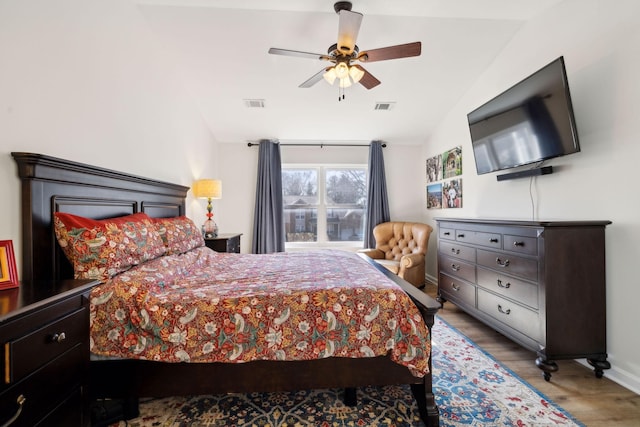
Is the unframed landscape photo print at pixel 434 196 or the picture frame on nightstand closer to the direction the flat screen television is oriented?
the picture frame on nightstand

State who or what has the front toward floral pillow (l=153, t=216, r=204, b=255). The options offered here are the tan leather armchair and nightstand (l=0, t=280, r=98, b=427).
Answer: the tan leather armchair

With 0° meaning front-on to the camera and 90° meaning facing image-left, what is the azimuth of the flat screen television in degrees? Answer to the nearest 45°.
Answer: approximately 45°

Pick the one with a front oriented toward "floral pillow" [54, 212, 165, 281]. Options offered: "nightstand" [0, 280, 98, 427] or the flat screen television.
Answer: the flat screen television

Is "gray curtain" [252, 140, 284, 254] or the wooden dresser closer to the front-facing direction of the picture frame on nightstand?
the wooden dresser

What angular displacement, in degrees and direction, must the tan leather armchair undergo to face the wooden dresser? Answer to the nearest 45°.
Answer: approximately 90° to its left

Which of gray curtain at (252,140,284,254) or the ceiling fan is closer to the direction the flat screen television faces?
the ceiling fan

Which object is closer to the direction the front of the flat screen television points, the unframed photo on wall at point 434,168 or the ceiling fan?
the ceiling fan

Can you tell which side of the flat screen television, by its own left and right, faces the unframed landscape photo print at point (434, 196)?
right

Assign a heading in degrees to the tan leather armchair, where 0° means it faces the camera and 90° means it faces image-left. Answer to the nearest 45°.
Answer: approximately 45°
